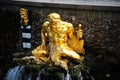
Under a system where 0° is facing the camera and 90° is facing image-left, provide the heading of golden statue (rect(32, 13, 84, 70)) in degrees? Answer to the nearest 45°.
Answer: approximately 0°

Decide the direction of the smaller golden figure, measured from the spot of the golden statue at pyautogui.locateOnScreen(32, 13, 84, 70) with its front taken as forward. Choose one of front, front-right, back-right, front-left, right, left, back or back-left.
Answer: back-right
